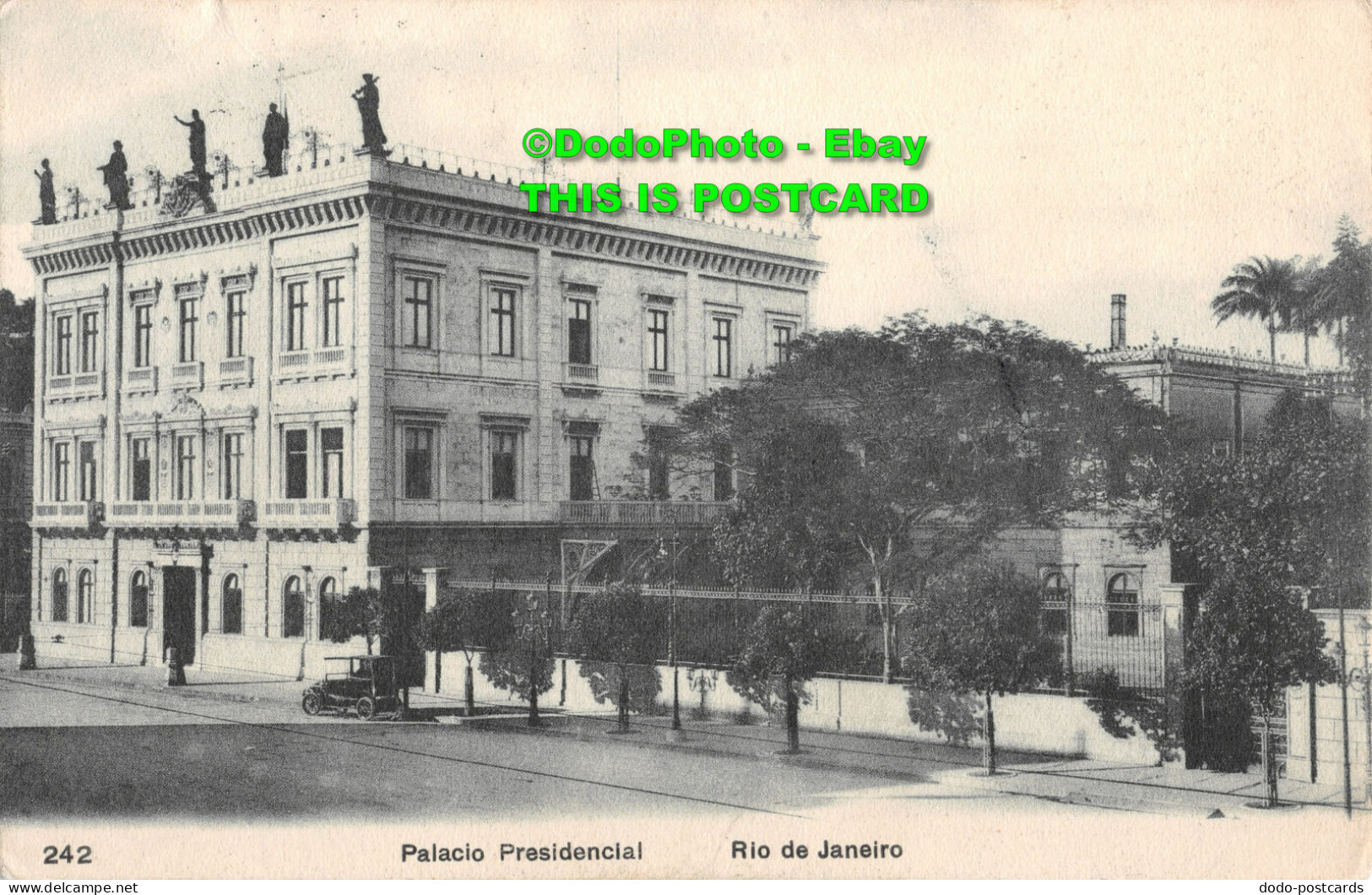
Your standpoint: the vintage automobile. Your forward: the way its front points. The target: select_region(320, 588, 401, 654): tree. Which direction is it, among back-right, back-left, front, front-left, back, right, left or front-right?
front-right

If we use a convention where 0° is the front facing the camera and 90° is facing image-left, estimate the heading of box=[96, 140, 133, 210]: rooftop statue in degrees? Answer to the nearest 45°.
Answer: approximately 45°

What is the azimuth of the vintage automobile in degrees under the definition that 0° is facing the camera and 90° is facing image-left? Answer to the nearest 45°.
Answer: approximately 135°

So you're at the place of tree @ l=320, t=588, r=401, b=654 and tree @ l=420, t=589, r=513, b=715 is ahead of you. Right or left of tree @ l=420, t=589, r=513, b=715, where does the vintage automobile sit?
right

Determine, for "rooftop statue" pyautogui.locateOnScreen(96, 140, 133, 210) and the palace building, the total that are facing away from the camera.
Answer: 0
